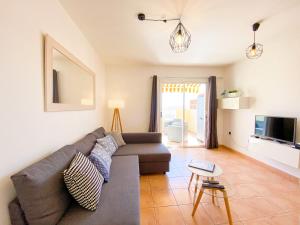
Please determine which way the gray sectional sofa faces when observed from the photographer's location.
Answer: facing to the right of the viewer

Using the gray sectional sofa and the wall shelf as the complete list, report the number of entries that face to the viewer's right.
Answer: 1

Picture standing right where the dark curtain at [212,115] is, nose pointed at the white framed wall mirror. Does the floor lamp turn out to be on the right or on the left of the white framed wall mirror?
right

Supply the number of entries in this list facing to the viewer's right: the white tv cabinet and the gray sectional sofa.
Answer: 1

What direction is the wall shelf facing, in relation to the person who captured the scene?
facing the viewer and to the left of the viewer

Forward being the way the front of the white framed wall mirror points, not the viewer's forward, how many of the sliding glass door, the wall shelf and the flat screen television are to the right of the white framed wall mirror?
0

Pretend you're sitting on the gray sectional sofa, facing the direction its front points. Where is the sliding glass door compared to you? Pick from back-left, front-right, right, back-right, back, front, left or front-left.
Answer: front-left

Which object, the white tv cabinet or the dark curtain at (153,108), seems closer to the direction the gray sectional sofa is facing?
the white tv cabinet

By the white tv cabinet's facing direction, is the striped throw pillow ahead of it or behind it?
ahead

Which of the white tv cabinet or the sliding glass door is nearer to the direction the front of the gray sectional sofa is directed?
the white tv cabinet

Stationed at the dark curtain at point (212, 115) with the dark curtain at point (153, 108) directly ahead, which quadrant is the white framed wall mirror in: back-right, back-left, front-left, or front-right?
front-left

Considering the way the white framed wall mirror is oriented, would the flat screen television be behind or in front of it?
in front

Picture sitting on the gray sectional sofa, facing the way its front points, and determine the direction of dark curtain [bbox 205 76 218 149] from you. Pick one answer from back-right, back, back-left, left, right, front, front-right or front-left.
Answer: front-left

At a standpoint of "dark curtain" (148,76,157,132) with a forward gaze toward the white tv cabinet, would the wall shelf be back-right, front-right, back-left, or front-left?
front-left

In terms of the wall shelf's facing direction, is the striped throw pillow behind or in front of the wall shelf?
in front

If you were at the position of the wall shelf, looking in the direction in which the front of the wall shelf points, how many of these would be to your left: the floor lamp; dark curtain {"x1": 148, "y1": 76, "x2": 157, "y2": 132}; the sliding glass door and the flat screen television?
1

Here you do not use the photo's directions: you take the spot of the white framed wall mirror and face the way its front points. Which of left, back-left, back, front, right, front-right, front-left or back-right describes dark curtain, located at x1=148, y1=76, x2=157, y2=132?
left

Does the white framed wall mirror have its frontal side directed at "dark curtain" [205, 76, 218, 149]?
no

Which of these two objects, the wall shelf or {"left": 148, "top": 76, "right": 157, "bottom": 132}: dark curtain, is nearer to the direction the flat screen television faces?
the dark curtain
